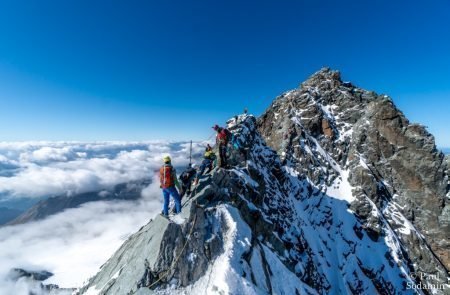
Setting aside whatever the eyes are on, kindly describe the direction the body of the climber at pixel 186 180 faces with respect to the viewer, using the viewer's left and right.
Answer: facing away from the viewer and to the right of the viewer

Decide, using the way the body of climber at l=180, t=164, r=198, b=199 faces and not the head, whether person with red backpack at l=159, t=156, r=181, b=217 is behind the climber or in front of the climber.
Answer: behind
